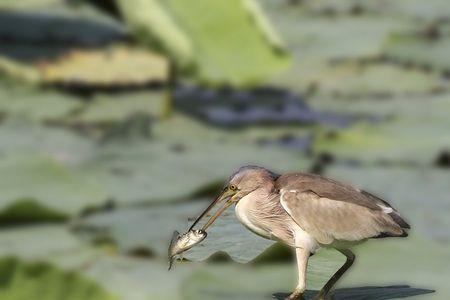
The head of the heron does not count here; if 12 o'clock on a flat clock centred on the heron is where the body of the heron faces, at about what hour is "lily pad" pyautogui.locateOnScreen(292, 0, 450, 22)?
The lily pad is roughly at 3 o'clock from the heron.

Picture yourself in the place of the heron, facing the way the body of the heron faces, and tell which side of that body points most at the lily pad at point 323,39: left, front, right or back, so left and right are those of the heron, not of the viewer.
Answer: right

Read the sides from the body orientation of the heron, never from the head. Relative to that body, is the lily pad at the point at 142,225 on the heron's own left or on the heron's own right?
on the heron's own right

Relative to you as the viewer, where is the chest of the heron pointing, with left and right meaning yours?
facing to the left of the viewer

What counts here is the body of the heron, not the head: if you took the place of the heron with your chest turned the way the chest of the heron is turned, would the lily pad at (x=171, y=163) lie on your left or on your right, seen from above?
on your right

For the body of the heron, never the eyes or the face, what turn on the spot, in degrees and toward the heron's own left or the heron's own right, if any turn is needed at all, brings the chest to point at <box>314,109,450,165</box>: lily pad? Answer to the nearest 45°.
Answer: approximately 90° to the heron's own right

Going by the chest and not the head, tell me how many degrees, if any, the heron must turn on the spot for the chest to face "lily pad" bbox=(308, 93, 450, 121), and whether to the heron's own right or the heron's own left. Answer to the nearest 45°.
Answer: approximately 90° to the heron's own right
